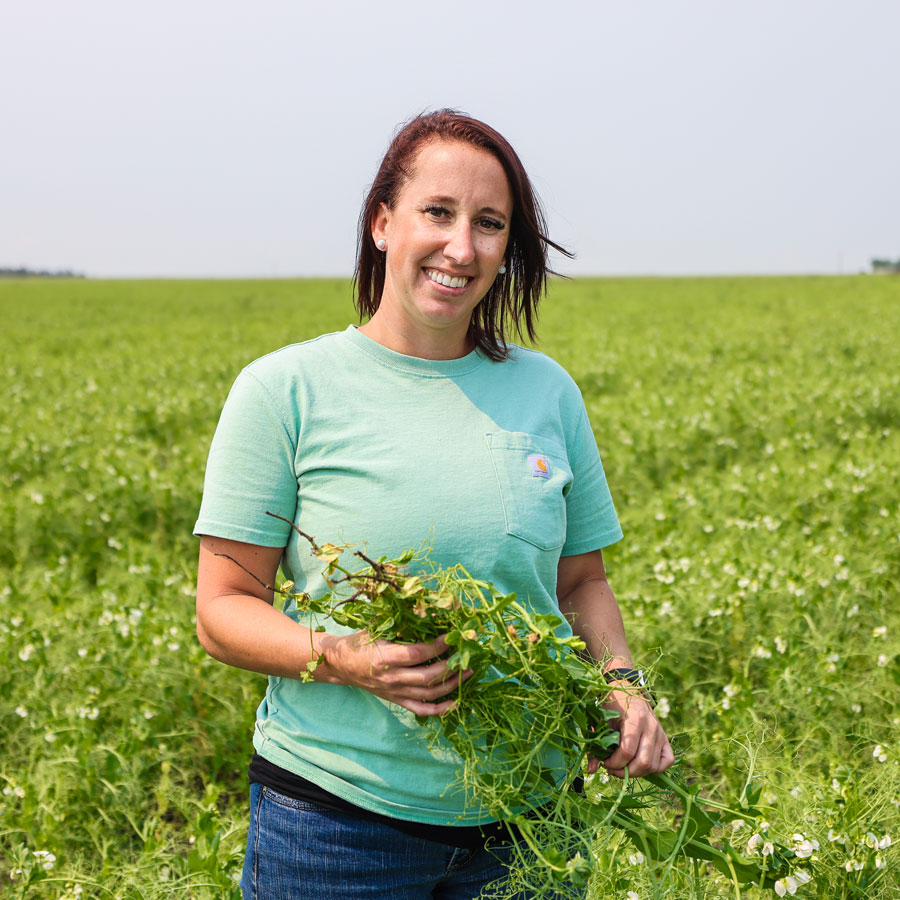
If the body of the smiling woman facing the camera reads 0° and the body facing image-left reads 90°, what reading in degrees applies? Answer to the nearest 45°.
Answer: approximately 0°

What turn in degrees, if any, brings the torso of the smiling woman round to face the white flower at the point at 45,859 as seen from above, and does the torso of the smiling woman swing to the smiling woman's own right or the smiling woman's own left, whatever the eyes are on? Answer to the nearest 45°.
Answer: approximately 135° to the smiling woman's own right
